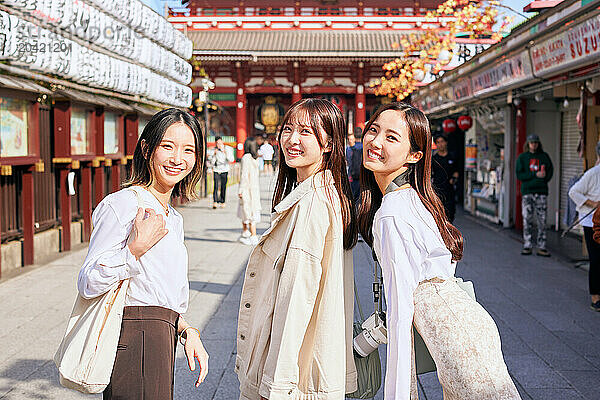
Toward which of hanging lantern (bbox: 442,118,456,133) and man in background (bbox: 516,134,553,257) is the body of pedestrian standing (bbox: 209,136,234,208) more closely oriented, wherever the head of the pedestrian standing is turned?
the man in background

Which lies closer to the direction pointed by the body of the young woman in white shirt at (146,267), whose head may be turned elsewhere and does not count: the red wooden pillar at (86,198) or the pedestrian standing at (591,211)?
the pedestrian standing

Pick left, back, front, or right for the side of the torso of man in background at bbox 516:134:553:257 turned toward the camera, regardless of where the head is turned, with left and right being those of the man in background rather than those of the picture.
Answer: front

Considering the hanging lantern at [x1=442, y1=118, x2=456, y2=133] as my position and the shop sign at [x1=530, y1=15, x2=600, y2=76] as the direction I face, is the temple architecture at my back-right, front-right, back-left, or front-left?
back-right

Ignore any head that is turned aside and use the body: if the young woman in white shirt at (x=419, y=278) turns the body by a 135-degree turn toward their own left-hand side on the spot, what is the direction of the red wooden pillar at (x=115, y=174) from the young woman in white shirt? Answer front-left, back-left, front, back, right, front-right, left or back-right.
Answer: back

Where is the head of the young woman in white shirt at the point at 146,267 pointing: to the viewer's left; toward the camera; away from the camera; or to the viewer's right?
toward the camera

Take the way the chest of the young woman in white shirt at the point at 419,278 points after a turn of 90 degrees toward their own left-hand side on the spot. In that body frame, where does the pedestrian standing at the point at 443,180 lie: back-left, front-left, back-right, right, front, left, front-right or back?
back

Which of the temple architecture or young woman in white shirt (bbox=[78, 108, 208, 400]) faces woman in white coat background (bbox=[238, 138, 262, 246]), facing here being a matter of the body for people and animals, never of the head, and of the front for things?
the temple architecture

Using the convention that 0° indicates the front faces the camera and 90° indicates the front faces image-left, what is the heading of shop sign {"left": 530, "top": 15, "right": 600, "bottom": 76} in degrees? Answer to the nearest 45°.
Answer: approximately 45°

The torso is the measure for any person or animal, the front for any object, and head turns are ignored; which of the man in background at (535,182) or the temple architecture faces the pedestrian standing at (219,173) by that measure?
the temple architecture

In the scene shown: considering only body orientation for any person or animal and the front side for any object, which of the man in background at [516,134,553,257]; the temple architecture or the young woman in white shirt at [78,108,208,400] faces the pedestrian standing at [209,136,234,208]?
the temple architecture

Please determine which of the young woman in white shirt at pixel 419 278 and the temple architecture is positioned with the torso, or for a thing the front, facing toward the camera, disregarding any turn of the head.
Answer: the temple architecture

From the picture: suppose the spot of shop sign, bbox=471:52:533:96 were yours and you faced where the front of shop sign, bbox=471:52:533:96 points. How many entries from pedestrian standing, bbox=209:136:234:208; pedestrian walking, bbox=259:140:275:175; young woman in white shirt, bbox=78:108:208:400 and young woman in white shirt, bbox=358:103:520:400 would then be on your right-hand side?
2

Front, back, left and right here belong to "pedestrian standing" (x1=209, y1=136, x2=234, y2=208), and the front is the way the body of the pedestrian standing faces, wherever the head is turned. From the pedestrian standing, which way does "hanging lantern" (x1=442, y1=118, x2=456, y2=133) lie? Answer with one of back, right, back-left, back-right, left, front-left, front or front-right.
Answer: left

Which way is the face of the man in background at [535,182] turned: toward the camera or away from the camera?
toward the camera

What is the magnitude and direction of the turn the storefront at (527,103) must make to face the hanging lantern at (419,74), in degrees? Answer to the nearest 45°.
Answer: approximately 90° to its right
